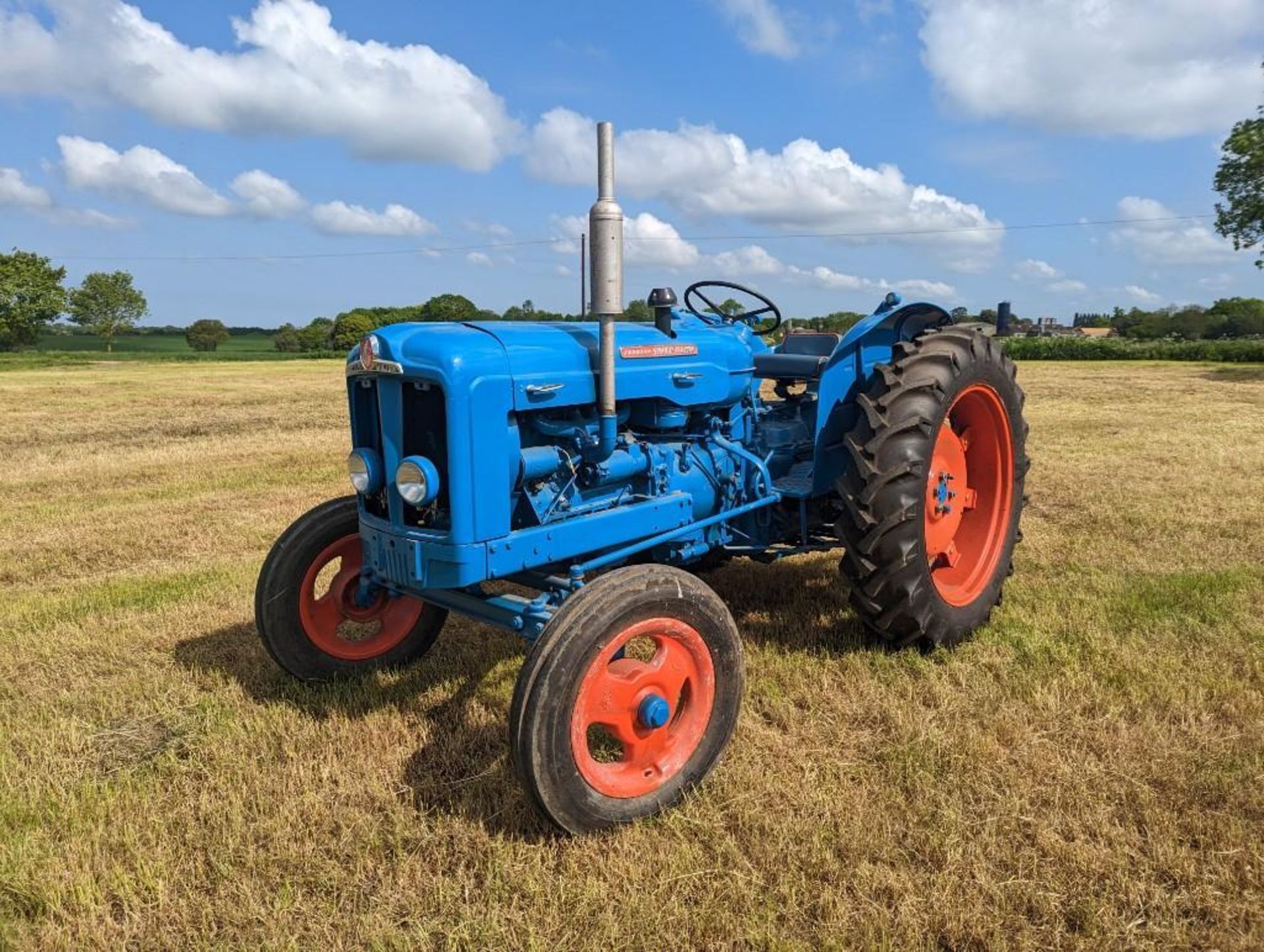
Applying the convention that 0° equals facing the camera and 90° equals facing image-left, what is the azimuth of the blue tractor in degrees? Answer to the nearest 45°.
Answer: approximately 45°

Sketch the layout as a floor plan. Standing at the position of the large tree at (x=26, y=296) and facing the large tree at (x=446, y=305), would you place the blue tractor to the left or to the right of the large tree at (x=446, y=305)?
right

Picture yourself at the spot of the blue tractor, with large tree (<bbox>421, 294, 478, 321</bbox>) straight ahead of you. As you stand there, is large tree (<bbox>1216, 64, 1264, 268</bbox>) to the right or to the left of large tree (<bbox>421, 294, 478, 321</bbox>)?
right

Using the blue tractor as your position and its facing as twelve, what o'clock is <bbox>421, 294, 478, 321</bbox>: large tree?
The large tree is roughly at 4 o'clock from the blue tractor.

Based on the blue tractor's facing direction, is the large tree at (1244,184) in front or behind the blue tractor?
behind

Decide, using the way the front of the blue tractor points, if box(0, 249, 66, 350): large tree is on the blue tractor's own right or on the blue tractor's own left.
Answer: on the blue tractor's own right

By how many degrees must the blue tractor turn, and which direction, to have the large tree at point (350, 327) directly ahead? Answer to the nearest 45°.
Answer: approximately 135° to its right
